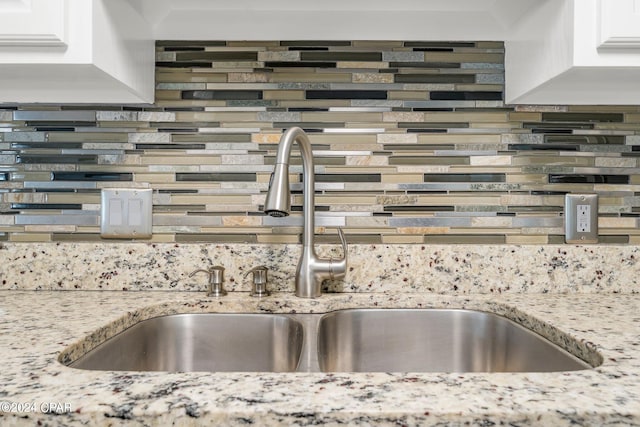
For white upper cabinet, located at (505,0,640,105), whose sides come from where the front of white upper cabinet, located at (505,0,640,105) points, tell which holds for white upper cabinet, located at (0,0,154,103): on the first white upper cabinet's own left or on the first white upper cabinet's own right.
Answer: on the first white upper cabinet's own right

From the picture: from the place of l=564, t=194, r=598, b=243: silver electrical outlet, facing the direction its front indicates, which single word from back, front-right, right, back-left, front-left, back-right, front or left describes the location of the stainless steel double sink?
front-right

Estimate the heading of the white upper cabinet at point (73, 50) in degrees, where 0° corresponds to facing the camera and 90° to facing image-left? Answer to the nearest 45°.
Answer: approximately 0°
